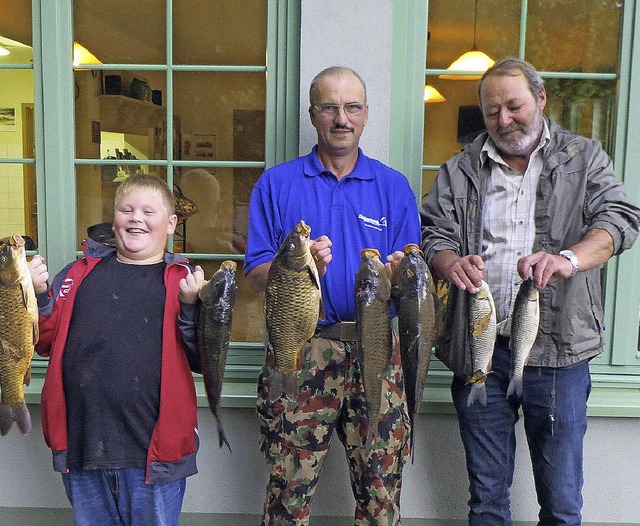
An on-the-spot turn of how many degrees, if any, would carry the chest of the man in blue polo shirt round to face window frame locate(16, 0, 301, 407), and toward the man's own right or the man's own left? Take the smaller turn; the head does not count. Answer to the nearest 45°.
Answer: approximately 135° to the man's own right

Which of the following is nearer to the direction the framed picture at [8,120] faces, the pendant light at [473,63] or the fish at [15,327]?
the fish

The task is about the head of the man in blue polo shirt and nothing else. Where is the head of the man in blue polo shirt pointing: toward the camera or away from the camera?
toward the camera

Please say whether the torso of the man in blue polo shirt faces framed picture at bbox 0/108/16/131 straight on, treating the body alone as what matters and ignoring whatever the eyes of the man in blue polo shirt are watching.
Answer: no

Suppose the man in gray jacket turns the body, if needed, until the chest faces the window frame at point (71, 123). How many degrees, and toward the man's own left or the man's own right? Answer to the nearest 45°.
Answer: approximately 90° to the man's own right

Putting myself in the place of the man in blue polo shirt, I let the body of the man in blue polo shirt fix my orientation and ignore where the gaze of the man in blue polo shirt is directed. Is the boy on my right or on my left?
on my right

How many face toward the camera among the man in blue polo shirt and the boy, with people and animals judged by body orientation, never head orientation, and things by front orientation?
2

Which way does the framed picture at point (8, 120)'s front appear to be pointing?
toward the camera

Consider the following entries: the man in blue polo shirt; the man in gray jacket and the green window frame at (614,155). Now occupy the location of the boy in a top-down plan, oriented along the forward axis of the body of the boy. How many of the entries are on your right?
0

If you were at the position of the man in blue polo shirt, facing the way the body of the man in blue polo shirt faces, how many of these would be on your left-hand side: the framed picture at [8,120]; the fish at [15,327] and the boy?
0

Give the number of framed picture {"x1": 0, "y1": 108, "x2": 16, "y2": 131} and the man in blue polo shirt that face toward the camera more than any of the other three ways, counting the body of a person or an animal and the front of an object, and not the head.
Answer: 2

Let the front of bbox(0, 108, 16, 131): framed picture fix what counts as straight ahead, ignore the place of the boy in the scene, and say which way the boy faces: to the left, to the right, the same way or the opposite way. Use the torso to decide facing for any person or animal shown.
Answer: the same way

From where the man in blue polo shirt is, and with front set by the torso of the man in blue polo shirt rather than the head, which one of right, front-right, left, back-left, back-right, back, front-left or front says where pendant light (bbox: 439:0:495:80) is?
back-left

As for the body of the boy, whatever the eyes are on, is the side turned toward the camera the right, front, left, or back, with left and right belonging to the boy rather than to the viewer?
front

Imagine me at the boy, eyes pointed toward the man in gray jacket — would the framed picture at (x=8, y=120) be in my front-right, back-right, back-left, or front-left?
back-left

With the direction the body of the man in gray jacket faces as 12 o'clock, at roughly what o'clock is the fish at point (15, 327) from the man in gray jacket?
The fish is roughly at 2 o'clock from the man in gray jacket.

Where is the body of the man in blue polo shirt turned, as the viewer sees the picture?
toward the camera

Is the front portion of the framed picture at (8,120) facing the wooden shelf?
no

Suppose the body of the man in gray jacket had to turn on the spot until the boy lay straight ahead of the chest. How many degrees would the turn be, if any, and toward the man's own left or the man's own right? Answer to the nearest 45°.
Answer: approximately 45° to the man's own right

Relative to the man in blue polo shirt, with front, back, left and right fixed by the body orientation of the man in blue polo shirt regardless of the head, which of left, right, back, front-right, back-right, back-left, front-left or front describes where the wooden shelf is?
back-right
